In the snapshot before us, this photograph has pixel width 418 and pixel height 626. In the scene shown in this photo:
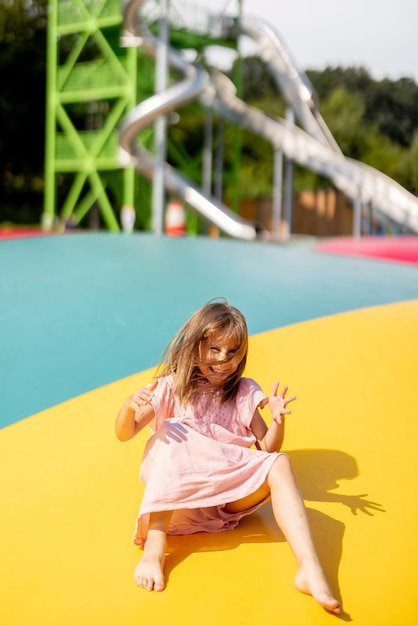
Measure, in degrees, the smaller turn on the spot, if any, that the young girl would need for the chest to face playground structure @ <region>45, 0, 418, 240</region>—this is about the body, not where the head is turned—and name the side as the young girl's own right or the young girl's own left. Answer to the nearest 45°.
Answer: approximately 180°

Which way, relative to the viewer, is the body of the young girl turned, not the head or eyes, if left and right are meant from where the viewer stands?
facing the viewer
